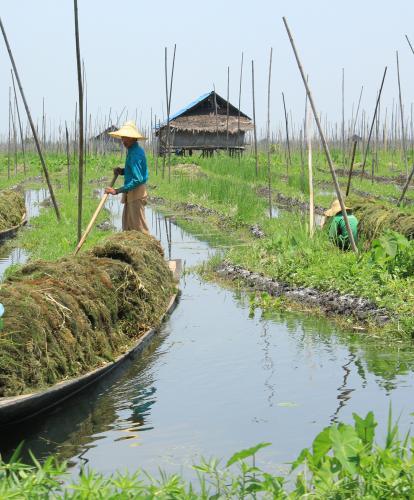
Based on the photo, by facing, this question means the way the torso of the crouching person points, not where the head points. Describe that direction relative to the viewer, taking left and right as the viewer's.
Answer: facing to the left of the viewer

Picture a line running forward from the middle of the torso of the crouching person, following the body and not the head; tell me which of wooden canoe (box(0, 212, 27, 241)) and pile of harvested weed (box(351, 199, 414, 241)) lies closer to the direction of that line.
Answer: the wooden canoe

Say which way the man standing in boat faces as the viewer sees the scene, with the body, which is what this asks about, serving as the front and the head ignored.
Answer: to the viewer's left

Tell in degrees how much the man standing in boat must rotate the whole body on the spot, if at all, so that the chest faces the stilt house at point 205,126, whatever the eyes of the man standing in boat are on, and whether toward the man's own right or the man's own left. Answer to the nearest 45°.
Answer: approximately 90° to the man's own right

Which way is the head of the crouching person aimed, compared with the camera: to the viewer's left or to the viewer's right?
to the viewer's left

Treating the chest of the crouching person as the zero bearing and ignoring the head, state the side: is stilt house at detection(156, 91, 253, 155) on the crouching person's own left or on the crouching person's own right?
on the crouching person's own right

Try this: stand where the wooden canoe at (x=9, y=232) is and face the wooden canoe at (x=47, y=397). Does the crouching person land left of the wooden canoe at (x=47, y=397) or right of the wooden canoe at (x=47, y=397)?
left

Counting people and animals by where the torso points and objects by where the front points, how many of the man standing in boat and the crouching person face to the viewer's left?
2
